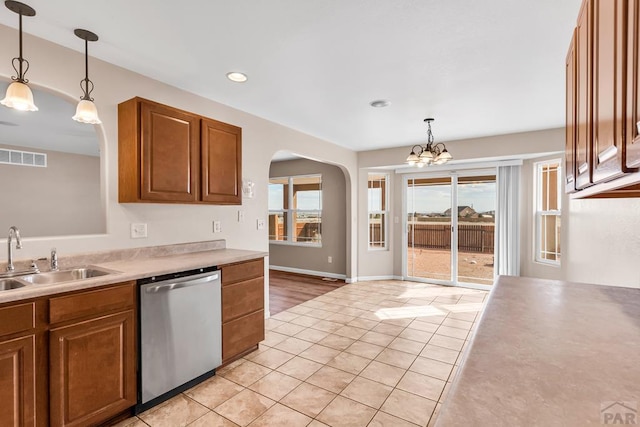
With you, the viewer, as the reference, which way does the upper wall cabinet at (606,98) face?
facing to the left of the viewer

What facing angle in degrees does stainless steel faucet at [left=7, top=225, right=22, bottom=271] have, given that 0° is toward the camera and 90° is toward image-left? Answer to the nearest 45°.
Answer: approximately 315°

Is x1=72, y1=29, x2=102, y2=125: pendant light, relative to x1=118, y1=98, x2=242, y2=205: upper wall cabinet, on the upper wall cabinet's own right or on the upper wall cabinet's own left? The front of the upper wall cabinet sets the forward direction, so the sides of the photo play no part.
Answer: on the upper wall cabinet's own right

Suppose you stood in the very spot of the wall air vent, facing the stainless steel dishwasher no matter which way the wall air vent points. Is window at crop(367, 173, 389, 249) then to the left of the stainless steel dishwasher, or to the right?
left

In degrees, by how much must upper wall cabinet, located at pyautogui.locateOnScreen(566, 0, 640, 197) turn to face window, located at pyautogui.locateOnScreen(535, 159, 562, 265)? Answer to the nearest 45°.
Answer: approximately 90° to its right

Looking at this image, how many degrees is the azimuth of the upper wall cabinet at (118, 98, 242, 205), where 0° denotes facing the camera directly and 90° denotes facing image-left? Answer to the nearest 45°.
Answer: approximately 315°

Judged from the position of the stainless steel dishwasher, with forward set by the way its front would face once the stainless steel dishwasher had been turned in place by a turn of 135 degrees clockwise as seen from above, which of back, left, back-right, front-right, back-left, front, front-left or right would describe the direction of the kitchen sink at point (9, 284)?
front
